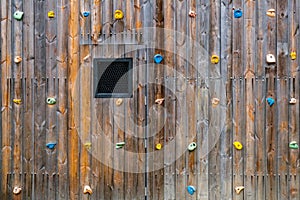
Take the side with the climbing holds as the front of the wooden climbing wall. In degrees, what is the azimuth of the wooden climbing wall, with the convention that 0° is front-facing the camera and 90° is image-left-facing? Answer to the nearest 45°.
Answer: approximately 0°
